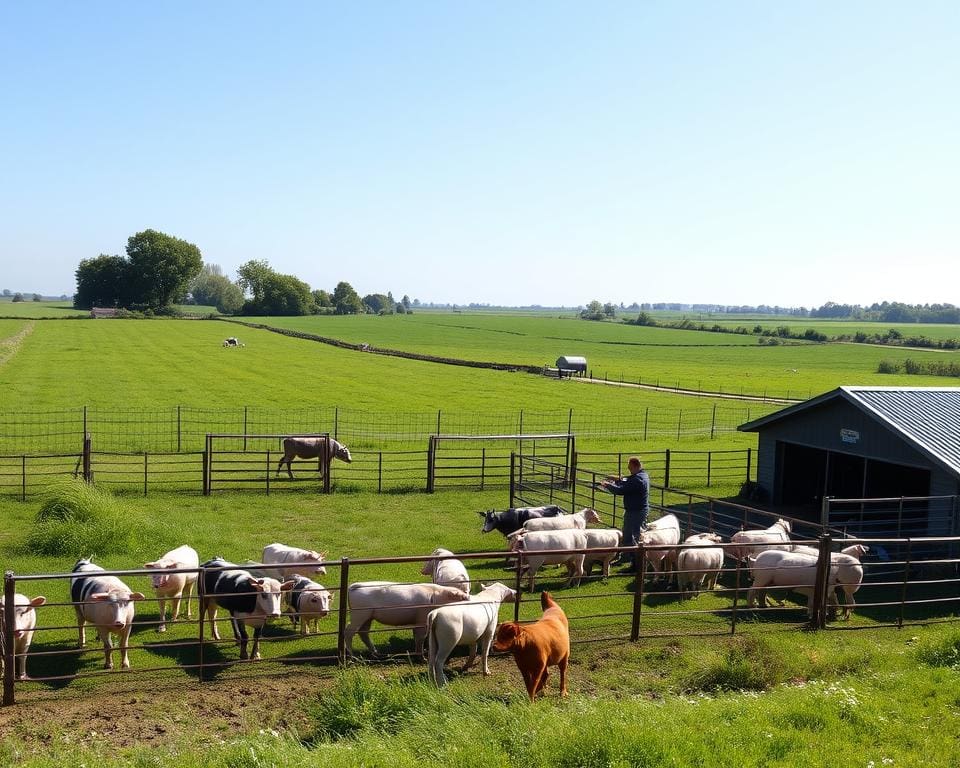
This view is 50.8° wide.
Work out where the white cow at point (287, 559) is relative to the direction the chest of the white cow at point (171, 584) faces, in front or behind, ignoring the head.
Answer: behind

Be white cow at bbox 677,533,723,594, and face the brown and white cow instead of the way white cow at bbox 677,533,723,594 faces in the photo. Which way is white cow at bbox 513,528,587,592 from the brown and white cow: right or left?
left

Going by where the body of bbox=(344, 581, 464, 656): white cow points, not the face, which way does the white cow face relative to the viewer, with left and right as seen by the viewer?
facing to the right of the viewer

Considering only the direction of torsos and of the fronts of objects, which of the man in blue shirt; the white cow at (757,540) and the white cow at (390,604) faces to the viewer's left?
the man in blue shirt

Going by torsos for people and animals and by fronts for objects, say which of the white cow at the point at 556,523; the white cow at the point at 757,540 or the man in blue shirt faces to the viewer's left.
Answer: the man in blue shirt

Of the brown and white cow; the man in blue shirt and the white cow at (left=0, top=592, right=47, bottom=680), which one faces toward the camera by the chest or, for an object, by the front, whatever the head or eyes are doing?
the white cow

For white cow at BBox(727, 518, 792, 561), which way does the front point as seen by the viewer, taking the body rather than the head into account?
to the viewer's right

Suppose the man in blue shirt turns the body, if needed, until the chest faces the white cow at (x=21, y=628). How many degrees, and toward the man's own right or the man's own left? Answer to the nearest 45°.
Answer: approximately 45° to the man's own left

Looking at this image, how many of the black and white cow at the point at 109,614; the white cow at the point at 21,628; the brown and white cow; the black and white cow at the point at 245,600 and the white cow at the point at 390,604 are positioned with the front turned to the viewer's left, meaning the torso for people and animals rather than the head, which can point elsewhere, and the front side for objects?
0

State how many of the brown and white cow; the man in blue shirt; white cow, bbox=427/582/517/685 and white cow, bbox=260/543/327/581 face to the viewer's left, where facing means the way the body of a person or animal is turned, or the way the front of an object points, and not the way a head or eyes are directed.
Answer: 1

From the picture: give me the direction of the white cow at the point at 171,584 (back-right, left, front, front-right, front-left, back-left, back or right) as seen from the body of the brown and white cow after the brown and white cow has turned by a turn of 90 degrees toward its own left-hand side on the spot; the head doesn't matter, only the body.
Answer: back

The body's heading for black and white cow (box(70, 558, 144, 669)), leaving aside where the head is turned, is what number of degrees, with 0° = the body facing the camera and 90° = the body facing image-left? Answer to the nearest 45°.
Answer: approximately 315°

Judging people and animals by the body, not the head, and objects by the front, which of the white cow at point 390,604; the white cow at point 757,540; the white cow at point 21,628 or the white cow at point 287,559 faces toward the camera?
the white cow at point 21,628

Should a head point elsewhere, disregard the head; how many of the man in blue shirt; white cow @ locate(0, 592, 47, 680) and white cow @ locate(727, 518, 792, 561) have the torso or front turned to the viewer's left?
1

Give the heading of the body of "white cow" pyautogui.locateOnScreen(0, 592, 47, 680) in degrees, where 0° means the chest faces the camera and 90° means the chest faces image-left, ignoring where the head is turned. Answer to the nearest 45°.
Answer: approximately 0°

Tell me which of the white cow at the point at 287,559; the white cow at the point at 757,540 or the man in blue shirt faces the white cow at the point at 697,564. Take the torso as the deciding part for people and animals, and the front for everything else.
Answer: the white cow at the point at 287,559

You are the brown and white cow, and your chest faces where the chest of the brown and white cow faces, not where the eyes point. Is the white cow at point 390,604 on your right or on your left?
on your right
